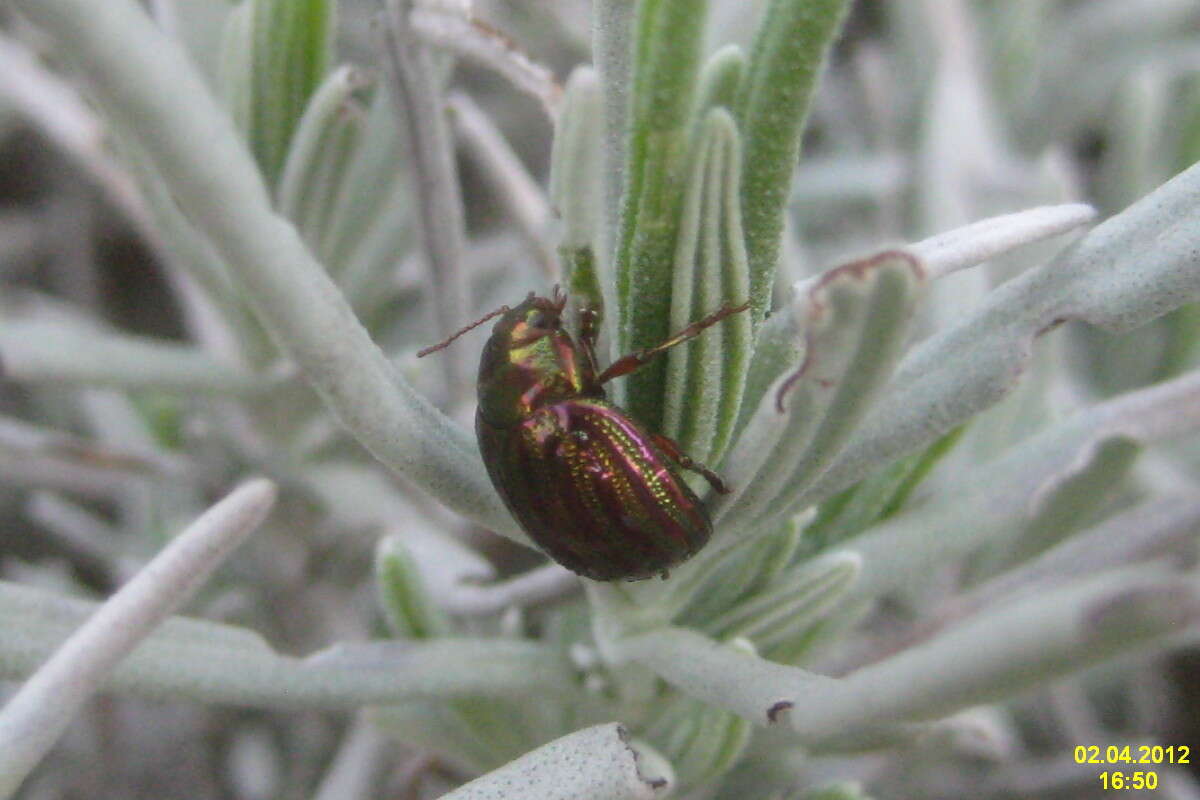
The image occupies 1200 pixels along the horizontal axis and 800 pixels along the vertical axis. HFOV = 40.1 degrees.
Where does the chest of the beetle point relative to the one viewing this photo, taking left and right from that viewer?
facing away from the viewer and to the left of the viewer
